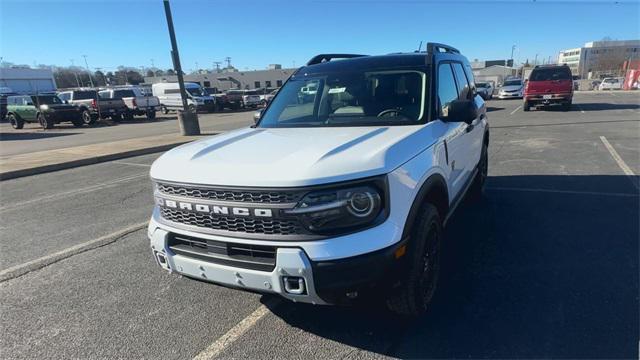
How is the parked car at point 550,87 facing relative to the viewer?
away from the camera

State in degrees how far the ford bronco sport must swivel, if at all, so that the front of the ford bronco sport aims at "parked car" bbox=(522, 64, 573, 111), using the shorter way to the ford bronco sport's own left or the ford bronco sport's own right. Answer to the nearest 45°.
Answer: approximately 180°

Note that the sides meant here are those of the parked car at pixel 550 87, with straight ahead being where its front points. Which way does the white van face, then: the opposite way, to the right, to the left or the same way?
to the right

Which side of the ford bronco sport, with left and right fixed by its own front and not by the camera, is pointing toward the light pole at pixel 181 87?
right

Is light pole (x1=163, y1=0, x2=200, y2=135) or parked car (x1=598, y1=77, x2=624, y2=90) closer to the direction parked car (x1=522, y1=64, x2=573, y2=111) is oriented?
the parked car

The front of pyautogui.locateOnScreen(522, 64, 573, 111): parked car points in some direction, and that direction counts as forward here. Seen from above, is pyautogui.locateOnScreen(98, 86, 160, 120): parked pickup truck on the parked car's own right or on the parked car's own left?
on the parked car's own left

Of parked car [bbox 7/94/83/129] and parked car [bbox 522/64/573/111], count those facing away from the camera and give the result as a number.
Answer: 1

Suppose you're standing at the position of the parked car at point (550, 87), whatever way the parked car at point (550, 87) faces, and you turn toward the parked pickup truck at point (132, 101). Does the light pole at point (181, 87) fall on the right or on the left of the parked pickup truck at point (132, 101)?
left
